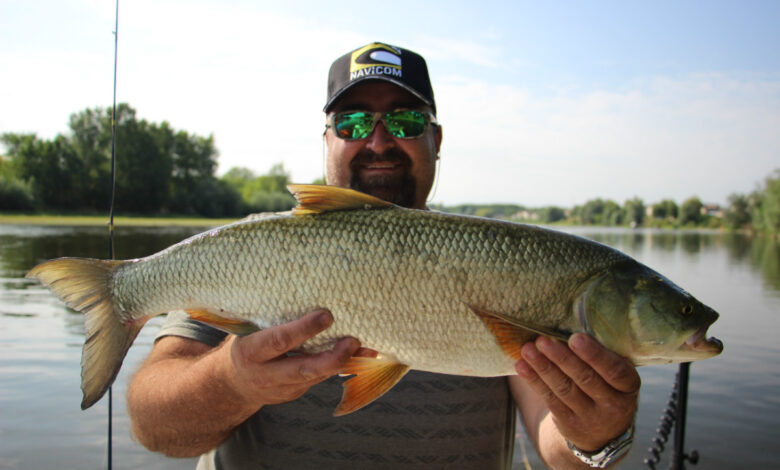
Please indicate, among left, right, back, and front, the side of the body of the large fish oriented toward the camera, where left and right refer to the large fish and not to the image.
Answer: right

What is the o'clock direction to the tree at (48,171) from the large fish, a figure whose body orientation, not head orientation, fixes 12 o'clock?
The tree is roughly at 8 o'clock from the large fish.

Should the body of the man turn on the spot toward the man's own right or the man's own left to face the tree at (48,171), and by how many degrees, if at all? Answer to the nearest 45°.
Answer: approximately 135° to the man's own right
